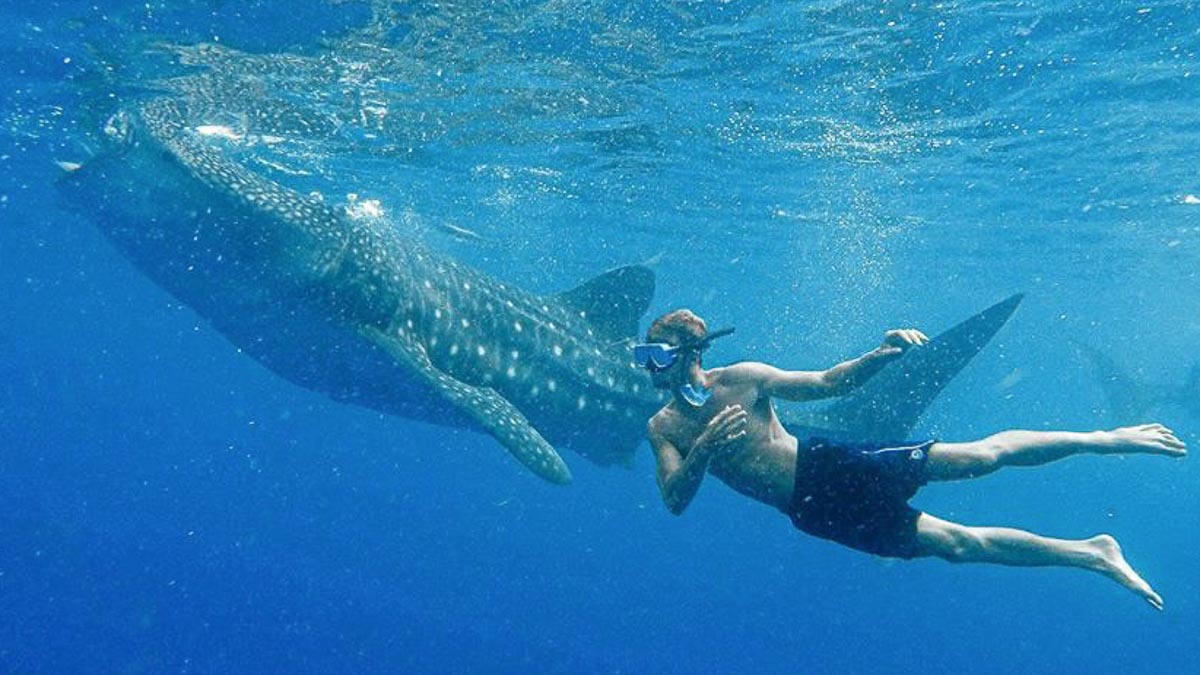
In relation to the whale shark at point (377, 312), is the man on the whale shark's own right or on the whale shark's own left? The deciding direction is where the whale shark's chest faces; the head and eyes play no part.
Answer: on the whale shark's own left

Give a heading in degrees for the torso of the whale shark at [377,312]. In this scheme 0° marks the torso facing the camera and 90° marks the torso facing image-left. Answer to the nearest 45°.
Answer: approximately 90°
